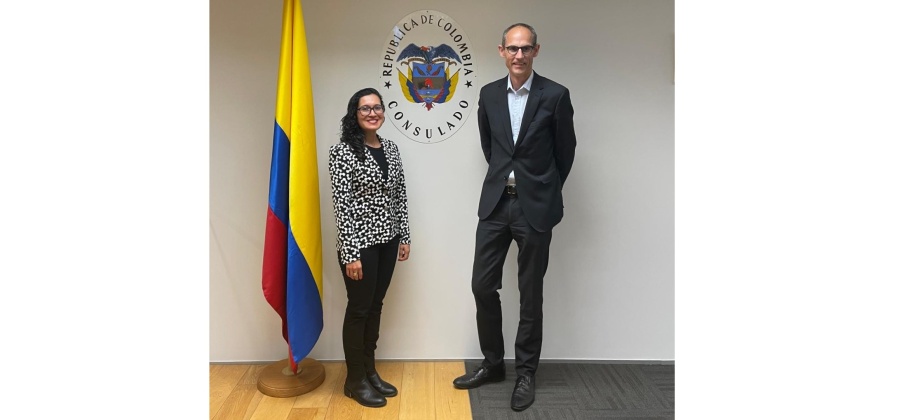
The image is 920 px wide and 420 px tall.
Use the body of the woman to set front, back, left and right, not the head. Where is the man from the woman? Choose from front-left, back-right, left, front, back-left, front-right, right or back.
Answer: front-left

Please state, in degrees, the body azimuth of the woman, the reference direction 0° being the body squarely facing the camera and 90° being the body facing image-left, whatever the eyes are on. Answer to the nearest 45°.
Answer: approximately 315°
